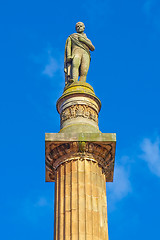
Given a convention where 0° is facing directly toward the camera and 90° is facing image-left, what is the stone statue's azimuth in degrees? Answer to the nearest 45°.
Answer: approximately 0°
